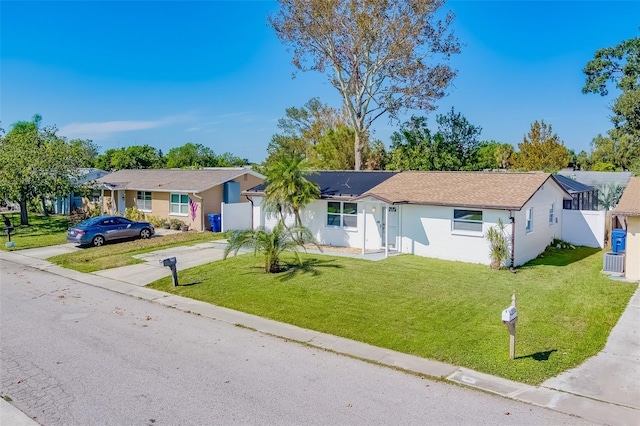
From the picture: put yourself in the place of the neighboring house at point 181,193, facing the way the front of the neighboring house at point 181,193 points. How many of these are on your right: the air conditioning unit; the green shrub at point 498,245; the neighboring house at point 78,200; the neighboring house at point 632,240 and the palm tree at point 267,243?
1

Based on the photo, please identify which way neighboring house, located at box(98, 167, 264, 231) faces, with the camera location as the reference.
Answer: facing the viewer and to the left of the viewer

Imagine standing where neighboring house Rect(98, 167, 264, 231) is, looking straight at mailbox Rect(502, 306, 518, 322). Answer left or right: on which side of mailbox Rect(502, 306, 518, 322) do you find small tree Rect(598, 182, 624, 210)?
left

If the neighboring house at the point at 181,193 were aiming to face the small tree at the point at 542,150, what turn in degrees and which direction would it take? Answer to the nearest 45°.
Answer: approximately 135° to its left

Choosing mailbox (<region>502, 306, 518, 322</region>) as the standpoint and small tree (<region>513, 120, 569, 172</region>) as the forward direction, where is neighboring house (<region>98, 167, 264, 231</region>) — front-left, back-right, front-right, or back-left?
front-left

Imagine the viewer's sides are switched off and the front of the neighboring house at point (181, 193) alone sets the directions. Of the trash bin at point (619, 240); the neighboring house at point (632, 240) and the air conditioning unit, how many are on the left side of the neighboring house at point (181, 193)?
3

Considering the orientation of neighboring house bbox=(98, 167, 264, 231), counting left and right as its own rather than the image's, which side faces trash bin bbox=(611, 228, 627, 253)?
left

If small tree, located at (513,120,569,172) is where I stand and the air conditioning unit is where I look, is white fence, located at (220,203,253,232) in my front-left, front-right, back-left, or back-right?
front-right

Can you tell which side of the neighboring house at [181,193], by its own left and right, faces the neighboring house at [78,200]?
right

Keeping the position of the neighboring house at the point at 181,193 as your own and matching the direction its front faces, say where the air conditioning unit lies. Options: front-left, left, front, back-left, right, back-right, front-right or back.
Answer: left

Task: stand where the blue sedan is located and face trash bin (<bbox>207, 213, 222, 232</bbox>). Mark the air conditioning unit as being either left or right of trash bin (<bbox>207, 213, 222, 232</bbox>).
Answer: right

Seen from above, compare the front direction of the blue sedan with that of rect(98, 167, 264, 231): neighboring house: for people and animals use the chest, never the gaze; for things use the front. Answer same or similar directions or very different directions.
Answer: very different directions
